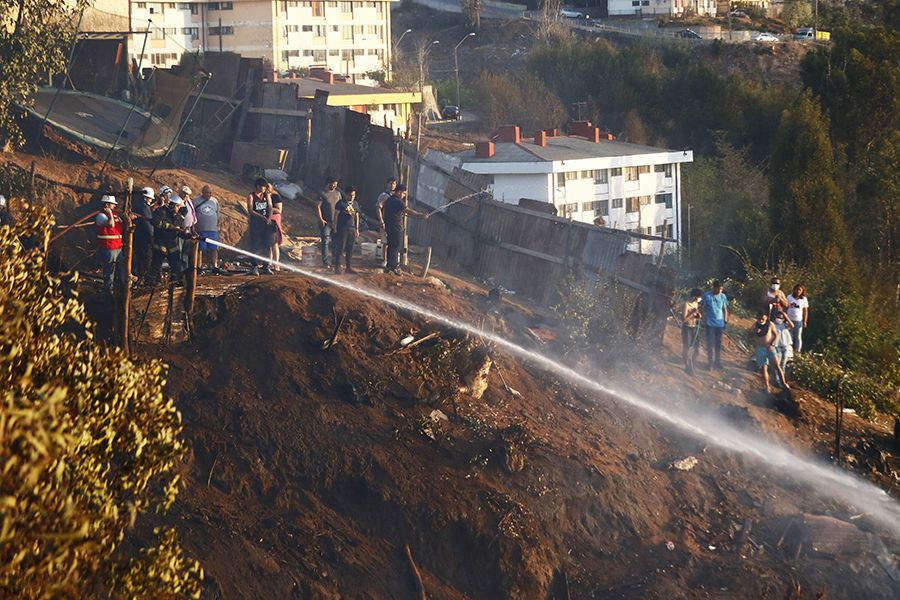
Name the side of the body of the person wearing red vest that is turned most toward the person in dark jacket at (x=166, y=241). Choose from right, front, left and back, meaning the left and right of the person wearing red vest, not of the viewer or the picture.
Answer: left

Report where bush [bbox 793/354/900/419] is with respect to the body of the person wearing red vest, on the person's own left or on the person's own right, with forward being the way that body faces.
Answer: on the person's own left

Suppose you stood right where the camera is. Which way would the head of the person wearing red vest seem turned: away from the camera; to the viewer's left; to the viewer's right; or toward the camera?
to the viewer's right

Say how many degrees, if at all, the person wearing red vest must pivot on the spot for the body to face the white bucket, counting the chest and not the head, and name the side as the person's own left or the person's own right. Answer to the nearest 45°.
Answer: approximately 90° to the person's own left

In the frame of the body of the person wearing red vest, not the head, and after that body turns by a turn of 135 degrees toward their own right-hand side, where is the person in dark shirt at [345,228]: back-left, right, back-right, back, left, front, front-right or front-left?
back-right

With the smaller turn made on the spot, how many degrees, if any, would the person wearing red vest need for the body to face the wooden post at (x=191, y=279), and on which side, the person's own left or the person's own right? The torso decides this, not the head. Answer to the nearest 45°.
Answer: approximately 45° to the person's own left

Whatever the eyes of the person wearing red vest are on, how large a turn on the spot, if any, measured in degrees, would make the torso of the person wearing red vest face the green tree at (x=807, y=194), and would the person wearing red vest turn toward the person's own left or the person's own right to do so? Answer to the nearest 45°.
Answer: approximately 90° to the person's own left

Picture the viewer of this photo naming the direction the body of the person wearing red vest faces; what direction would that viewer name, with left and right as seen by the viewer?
facing the viewer and to the right of the viewer

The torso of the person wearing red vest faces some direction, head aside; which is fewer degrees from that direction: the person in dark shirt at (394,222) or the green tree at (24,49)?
the person in dark shirt

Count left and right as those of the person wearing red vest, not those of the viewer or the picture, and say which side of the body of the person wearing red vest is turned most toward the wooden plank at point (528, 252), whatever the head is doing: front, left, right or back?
left

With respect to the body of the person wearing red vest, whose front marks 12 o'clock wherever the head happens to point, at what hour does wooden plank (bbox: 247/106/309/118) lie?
The wooden plank is roughly at 8 o'clock from the person wearing red vest.
